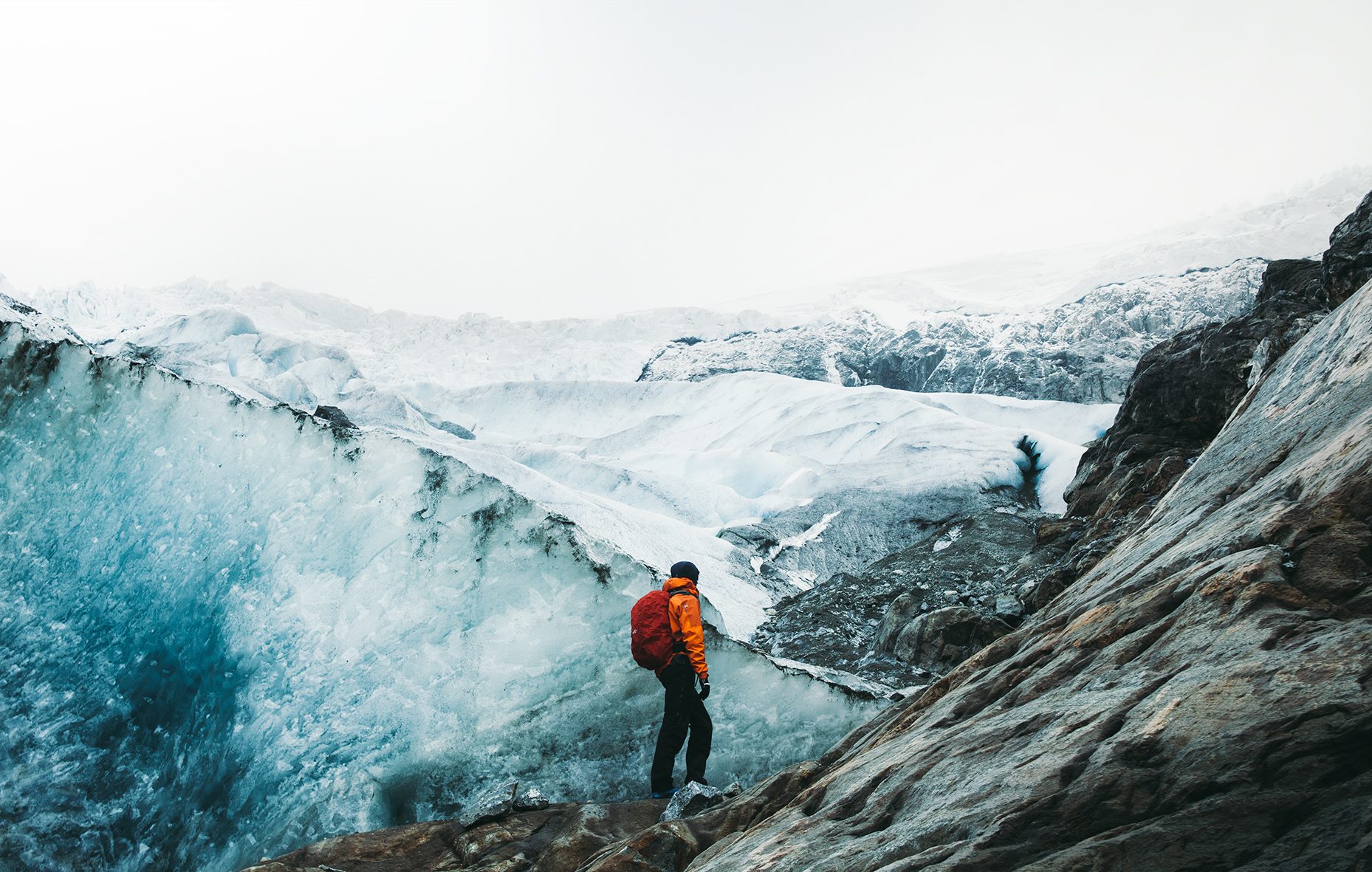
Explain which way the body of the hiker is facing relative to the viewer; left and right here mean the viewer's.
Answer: facing away from the viewer and to the right of the viewer

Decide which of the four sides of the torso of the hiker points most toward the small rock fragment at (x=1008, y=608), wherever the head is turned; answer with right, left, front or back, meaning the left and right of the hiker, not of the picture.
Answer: front

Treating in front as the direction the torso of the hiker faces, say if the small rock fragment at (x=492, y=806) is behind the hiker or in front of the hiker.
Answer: behind
